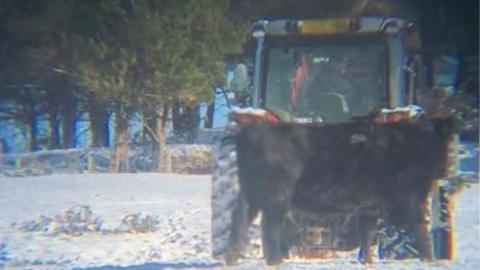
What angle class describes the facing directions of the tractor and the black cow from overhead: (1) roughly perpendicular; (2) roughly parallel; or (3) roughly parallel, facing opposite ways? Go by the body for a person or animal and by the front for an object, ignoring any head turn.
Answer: roughly perpendicular

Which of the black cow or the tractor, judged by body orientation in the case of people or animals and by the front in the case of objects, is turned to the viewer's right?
the black cow

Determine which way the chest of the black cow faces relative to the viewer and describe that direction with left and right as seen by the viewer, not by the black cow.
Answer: facing to the right of the viewer
